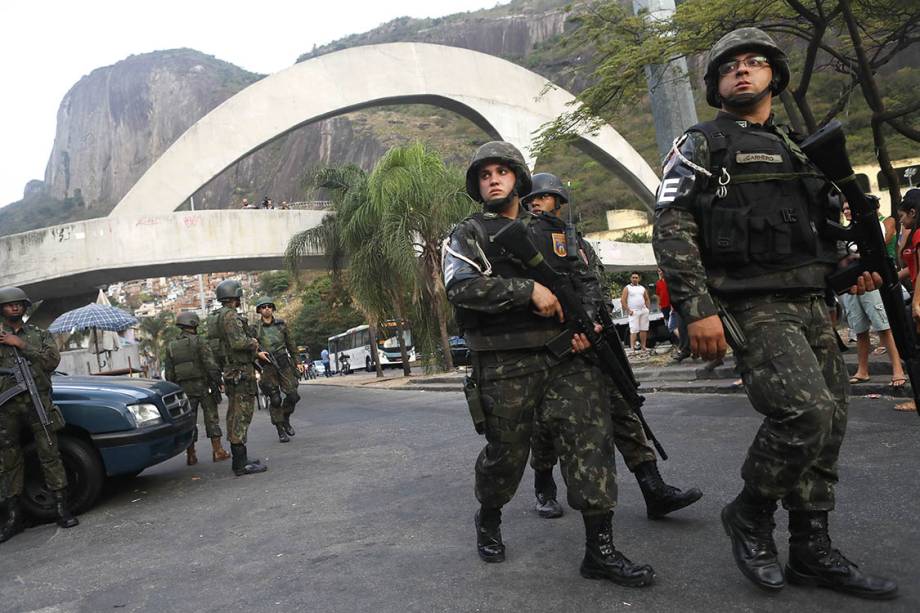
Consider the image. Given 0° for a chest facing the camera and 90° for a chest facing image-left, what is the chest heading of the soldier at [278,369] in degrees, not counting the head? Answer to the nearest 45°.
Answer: approximately 0°

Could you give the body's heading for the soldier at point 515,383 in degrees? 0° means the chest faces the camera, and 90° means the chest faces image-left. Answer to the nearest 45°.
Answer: approximately 315°

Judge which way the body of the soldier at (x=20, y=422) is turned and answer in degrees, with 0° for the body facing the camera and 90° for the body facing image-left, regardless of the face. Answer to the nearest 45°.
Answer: approximately 0°

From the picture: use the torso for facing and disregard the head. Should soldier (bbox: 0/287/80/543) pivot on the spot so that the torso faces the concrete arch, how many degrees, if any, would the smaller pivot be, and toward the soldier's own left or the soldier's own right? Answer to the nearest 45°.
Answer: approximately 135° to the soldier's own left

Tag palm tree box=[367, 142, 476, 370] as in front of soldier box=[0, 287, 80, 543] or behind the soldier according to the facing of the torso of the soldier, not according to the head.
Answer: behind

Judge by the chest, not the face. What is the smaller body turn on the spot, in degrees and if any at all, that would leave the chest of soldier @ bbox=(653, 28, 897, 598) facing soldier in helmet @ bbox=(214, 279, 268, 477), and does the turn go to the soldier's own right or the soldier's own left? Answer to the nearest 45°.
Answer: approximately 180°

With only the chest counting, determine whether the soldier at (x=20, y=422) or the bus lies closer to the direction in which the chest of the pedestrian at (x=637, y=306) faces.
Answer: the soldier
